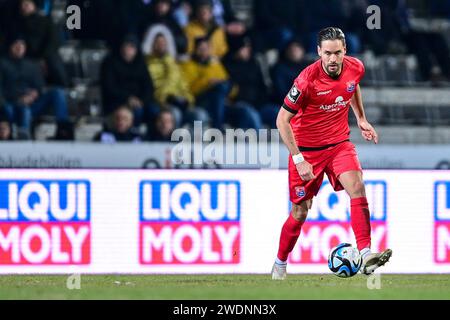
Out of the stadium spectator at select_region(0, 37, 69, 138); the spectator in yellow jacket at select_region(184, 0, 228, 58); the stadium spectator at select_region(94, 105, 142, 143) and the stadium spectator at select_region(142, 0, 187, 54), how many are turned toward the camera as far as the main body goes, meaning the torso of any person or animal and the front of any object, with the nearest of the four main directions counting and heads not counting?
4

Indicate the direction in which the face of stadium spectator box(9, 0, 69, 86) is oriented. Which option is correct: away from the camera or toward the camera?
toward the camera

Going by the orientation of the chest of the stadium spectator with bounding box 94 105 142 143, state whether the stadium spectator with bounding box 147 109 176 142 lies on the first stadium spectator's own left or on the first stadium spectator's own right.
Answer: on the first stadium spectator's own left

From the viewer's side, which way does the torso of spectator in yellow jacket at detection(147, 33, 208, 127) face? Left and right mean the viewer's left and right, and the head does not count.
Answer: facing the viewer and to the right of the viewer

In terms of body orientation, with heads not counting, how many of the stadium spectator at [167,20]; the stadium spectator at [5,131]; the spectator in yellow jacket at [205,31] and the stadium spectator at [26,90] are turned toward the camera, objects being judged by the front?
4

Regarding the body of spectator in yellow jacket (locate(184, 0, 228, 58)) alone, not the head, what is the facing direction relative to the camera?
toward the camera

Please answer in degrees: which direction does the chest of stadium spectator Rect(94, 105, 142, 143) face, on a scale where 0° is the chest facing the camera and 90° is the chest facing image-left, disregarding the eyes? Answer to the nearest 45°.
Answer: approximately 0°

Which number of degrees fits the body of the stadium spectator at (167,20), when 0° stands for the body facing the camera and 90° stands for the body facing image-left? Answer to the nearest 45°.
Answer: approximately 0°
